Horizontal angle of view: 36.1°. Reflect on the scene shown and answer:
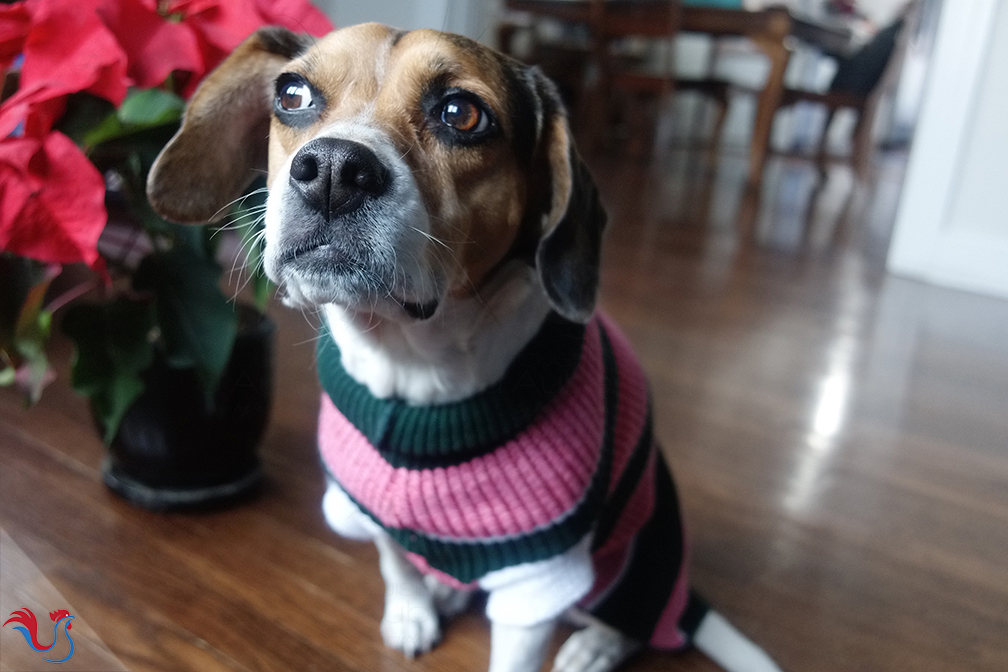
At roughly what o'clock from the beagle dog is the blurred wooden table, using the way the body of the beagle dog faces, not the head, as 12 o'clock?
The blurred wooden table is roughly at 5 o'clock from the beagle dog.

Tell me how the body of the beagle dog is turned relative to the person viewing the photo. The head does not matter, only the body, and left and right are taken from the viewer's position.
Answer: facing the viewer and to the left of the viewer
